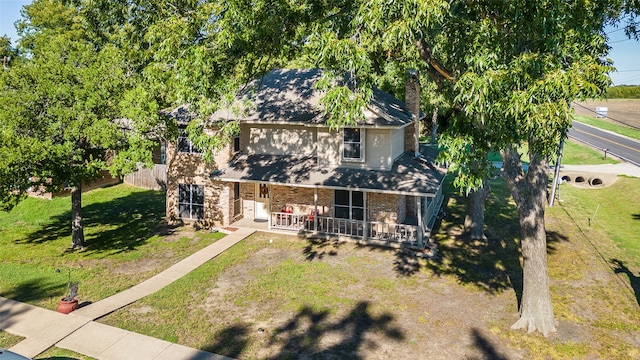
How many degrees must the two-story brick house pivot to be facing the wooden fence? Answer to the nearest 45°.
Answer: approximately 135° to its right

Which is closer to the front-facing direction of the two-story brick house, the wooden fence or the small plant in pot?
the small plant in pot

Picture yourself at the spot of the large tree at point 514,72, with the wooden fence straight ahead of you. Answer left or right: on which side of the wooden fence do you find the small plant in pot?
left

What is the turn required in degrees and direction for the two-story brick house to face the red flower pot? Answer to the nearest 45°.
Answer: approximately 45° to its right

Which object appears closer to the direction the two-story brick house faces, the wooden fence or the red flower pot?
the red flower pot

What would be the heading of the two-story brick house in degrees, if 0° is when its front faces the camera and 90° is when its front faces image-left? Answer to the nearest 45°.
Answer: approximately 0°

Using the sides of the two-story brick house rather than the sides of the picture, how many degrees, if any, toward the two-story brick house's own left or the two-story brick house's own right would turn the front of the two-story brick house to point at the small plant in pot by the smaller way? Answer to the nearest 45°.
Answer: approximately 45° to the two-story brick house's own right
